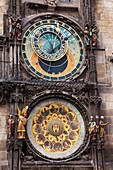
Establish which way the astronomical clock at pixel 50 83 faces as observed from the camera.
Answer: facing the viewer

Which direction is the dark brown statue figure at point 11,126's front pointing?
toward the camera

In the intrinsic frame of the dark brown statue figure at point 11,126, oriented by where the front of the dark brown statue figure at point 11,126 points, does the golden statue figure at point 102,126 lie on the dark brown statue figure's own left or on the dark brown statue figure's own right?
on the dark brown statue figure's own left

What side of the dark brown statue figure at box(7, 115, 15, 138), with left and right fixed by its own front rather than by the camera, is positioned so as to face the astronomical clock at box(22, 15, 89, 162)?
left
